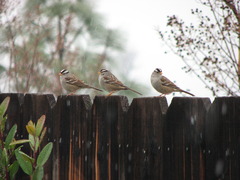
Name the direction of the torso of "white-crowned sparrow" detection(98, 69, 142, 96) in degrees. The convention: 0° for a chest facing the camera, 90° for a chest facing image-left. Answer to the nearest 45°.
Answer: approximately 90°

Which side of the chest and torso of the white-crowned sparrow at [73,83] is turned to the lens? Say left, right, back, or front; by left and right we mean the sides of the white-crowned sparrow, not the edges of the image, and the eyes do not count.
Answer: left

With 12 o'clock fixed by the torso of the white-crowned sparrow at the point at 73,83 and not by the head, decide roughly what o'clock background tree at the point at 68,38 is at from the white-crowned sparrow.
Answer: The background tree is roughly at 3 o'clock from the white-crowned sparrow.

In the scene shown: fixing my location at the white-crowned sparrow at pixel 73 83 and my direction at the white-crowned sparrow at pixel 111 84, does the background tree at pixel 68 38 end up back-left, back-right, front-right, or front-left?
back-left

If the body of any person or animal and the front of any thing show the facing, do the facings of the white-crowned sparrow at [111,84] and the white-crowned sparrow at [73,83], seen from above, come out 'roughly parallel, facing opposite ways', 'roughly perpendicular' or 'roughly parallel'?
roughly parallel

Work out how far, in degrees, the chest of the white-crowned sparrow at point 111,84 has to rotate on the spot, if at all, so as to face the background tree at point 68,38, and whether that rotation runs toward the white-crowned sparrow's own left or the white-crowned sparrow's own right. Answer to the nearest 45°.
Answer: approximately 90° to the white-crowned sparrow's own right

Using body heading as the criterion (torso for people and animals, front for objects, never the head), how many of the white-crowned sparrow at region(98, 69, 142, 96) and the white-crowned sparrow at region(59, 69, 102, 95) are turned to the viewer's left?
2

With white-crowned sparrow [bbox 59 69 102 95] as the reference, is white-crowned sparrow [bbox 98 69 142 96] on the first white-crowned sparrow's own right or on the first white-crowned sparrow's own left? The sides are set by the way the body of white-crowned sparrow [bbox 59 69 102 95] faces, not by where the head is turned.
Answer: on the first white-crowned sparrow's own left
